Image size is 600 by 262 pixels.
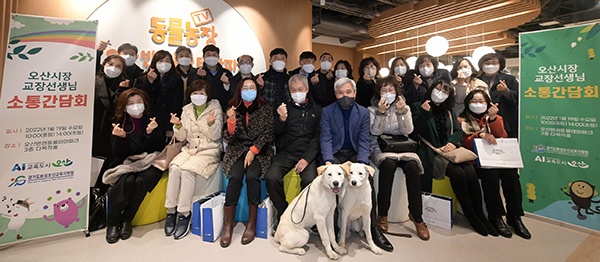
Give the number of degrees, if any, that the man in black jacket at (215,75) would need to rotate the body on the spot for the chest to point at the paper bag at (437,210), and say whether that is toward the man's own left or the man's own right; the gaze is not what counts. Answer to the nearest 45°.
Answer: approximately 45° to the man's own left

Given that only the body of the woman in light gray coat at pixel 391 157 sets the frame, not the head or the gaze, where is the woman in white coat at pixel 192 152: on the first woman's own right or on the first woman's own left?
on the first woman's own right

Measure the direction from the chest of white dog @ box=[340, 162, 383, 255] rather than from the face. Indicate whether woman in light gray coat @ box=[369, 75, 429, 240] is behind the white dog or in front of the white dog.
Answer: behind

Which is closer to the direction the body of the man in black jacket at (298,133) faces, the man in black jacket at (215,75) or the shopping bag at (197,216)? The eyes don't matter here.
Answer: the shopping bag

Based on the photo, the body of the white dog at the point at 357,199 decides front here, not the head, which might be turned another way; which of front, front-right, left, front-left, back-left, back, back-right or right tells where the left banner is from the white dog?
right

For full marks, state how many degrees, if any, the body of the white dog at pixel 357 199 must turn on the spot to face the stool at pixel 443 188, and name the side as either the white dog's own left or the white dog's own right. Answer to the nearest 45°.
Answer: approximately 135° to the white dog's own left
